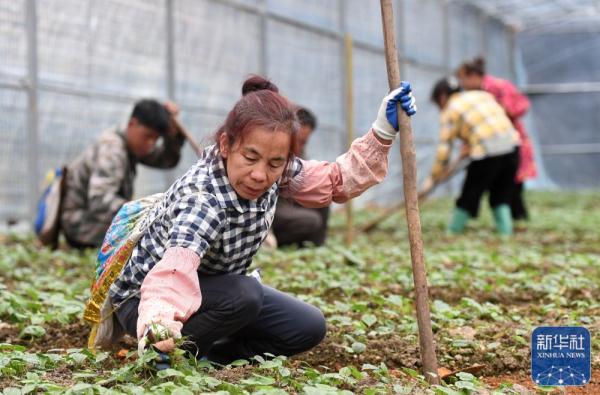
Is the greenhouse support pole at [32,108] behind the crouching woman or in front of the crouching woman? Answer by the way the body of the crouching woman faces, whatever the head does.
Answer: behind

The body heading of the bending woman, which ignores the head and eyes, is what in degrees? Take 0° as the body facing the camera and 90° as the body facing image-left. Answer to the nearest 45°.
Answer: approximately 90°

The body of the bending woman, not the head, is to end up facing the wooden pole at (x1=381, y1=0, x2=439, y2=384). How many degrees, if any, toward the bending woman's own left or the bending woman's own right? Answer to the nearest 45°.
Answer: approximately 90° to the bending woman's own left

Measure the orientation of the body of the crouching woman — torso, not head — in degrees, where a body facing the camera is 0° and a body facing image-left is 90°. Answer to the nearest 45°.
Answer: approximately 315°

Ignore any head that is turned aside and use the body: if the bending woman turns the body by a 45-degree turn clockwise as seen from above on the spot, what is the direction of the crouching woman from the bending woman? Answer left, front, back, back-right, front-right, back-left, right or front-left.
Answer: back-left
